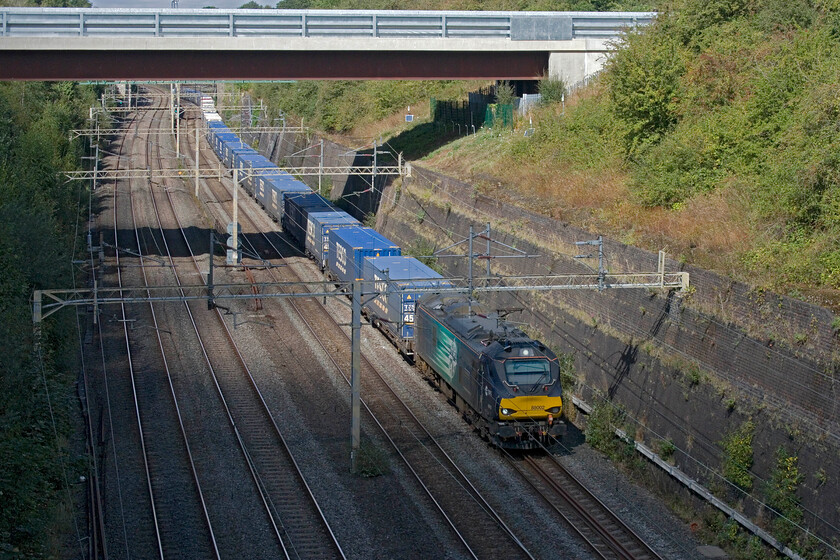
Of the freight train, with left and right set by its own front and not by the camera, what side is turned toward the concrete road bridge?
back

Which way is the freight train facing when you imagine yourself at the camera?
facing the viewer

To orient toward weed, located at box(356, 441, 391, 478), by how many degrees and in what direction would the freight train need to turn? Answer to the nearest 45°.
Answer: approximately 45° to its right

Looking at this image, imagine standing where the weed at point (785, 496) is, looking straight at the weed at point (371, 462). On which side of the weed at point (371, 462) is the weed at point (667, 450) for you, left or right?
right

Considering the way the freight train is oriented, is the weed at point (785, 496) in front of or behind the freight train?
in front

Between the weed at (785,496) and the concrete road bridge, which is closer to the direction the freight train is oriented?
the weed

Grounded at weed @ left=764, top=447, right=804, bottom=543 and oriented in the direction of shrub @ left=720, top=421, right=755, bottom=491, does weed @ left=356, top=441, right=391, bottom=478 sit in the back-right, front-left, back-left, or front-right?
front-left

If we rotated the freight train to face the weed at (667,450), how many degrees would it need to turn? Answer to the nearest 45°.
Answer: approximately 45° to its left

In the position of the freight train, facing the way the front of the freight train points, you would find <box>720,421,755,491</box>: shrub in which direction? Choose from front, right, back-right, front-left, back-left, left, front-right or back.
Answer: front-left

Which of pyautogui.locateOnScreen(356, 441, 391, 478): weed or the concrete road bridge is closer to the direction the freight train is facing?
the weed
